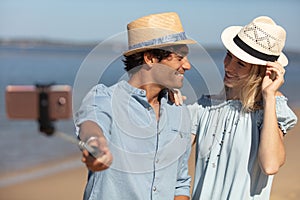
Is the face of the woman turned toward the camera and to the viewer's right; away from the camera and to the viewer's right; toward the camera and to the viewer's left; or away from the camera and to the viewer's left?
toward the camera and to the viewer's left

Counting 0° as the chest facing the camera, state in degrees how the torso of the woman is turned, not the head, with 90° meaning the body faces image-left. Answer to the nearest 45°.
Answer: approximately 45°

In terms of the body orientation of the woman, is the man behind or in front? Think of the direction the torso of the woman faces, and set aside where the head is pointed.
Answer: in front
